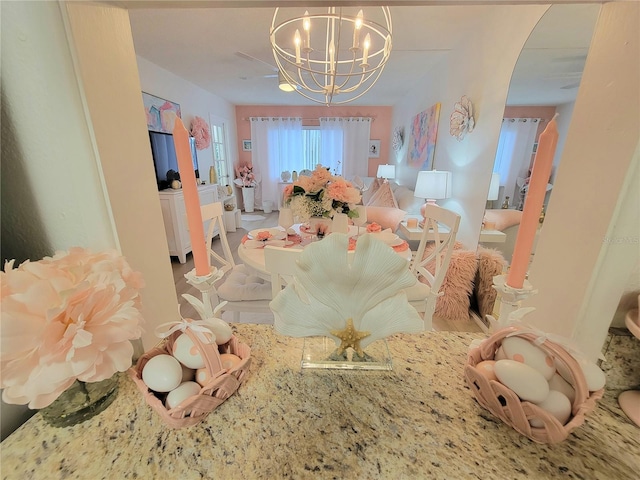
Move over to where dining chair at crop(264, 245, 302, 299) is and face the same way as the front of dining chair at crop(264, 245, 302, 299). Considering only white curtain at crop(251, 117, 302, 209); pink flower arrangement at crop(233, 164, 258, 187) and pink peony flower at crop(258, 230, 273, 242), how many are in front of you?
3

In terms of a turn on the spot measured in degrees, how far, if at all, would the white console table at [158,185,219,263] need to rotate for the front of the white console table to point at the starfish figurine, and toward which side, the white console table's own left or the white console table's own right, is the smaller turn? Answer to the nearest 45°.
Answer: approximately 45° to the white console table's own right

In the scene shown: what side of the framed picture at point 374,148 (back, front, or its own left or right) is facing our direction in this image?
front

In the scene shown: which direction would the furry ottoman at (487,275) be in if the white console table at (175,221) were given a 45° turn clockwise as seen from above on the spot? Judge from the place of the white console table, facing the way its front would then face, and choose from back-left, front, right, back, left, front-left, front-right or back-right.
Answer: front-left

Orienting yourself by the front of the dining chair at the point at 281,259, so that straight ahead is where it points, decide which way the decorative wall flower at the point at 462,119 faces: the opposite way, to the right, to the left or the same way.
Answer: to the left

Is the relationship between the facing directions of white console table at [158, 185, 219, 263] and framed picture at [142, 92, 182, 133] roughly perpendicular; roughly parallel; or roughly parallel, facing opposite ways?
roughly parallel

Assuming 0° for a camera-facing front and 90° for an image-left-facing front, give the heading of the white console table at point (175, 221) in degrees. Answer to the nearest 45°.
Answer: approximately 315°

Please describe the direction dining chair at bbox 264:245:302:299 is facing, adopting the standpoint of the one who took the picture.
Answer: facing away from the viewer

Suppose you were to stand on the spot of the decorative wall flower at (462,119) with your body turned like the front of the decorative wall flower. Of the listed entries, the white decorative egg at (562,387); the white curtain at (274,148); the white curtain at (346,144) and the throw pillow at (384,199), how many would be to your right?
3

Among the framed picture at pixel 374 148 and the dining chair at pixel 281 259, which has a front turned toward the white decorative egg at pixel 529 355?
the framed picture

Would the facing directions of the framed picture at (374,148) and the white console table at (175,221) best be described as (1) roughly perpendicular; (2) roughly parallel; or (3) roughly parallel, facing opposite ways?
roughly perpendicular

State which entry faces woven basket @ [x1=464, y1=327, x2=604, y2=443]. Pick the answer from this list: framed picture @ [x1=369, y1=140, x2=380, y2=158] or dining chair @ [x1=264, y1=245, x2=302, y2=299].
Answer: the framed picture

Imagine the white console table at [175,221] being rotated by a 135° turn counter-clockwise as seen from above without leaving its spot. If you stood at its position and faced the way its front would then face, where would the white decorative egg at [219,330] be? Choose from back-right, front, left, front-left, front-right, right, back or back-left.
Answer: back

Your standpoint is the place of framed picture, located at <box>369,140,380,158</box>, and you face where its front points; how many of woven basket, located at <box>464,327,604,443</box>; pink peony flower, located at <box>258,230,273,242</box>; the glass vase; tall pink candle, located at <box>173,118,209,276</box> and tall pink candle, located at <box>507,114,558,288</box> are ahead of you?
5

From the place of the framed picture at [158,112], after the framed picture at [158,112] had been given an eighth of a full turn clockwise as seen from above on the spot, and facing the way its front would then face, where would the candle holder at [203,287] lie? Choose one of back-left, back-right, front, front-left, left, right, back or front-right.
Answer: front

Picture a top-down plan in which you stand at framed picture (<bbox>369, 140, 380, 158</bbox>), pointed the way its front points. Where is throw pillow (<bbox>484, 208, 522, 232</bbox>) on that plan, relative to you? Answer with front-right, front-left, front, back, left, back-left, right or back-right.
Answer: front

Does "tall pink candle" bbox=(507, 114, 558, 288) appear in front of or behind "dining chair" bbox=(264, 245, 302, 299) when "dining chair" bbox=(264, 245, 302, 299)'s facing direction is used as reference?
behind

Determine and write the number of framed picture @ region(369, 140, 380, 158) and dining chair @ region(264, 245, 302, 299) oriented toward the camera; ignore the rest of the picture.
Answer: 1

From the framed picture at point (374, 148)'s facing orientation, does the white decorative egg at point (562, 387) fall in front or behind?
in front

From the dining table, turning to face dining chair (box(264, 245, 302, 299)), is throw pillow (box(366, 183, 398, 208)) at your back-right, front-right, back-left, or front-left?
back-left

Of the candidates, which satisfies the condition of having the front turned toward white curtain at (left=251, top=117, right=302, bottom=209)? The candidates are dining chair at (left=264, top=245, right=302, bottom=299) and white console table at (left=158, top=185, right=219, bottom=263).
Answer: the dining chair
